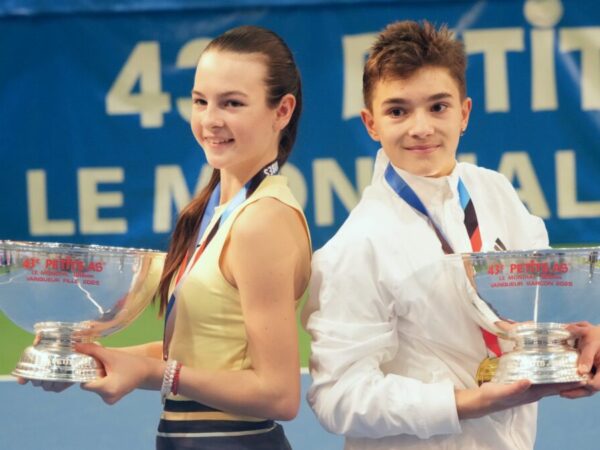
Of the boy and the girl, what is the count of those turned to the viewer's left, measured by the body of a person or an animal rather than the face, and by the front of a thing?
1

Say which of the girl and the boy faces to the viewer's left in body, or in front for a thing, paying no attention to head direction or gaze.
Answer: the girl

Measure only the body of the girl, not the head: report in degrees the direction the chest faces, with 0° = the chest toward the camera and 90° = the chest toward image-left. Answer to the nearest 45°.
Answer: approximately 90°

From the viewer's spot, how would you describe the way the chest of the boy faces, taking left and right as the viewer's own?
facing the viewer and to the right of the viewer
